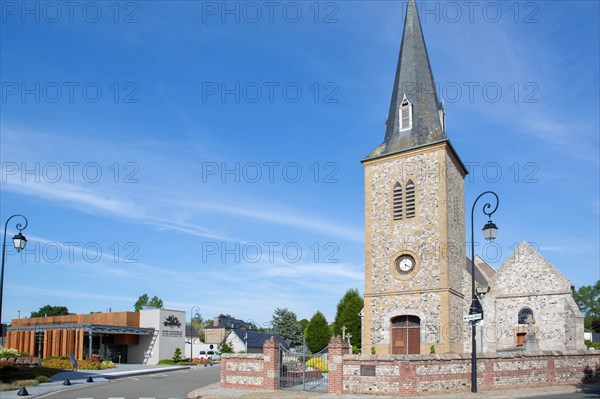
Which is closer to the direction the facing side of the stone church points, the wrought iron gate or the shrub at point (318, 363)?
the wrought iron gate

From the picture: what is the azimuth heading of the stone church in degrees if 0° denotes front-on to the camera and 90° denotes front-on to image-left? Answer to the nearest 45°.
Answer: approximately 0°

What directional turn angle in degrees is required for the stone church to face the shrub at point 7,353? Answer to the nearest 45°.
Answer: approximately 45° to its right

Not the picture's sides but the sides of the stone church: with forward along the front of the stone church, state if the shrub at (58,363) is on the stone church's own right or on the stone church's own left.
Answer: on the stone church's own right

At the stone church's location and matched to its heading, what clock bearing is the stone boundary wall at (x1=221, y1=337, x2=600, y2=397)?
The stone boundary wall is roughly at 12 o'clock from the stone church.

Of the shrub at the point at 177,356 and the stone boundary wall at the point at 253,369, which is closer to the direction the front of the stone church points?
the stone boundary wall

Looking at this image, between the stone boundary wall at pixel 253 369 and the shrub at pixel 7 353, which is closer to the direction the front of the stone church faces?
the stone boundary wall

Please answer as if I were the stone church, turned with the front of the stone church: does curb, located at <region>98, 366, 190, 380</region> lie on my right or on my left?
on my right
